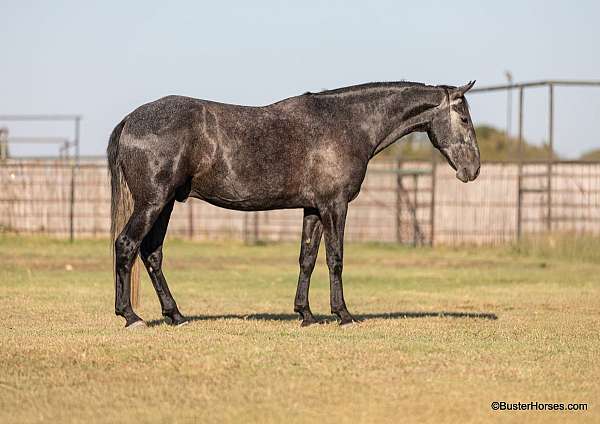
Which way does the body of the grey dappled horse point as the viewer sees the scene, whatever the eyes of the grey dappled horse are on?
to the viewer's right

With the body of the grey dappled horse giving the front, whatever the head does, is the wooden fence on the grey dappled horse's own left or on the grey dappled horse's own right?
on the grey dappled horse's own left
